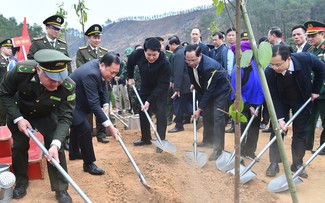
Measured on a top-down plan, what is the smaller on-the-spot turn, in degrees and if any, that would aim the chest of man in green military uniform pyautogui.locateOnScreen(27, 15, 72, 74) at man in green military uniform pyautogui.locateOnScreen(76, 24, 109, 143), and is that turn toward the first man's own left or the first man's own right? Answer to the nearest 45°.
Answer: approximately 90° to the first man's own left

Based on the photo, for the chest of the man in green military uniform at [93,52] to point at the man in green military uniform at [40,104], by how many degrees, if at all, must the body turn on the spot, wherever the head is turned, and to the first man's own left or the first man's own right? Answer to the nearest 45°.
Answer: approximately 45° to the first man's own right

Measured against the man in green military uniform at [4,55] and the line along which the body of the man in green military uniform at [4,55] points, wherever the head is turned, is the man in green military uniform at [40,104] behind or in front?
in front

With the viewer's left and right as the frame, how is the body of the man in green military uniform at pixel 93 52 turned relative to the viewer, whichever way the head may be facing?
facing the viewer and to the right of the viewer

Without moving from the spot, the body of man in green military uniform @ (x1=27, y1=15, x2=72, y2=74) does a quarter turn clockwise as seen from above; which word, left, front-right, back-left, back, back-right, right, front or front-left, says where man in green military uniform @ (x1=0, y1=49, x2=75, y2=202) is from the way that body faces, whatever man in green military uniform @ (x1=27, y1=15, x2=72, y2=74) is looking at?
front-left

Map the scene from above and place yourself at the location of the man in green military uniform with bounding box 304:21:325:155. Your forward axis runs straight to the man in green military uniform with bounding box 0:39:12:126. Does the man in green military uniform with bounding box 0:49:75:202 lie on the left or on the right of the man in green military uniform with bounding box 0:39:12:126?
left

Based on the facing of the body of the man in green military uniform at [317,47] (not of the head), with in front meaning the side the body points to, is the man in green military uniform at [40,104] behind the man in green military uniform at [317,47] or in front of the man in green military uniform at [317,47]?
in front

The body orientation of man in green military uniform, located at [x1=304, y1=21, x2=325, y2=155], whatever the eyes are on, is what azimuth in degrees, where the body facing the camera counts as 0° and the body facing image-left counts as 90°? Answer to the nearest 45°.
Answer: approximately 45°

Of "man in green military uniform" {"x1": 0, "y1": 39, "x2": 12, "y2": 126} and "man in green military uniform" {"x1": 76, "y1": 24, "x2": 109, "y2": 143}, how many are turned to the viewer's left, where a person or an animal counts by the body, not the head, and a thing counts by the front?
0
